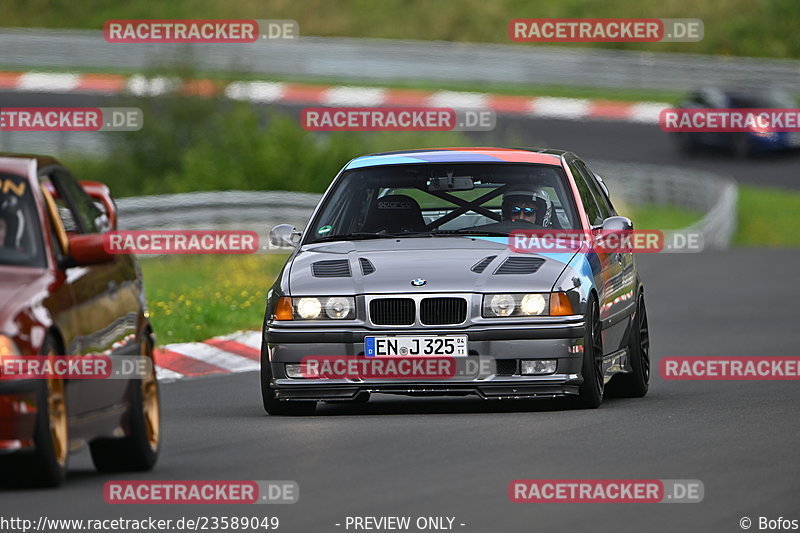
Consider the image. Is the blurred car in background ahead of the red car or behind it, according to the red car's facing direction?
behind

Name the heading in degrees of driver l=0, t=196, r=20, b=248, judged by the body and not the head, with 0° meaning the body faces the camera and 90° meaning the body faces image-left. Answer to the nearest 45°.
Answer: approximately 45°

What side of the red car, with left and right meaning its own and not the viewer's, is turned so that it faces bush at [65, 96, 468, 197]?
back

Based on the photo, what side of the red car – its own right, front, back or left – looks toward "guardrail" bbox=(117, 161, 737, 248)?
back

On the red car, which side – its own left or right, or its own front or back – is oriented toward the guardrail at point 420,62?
back
